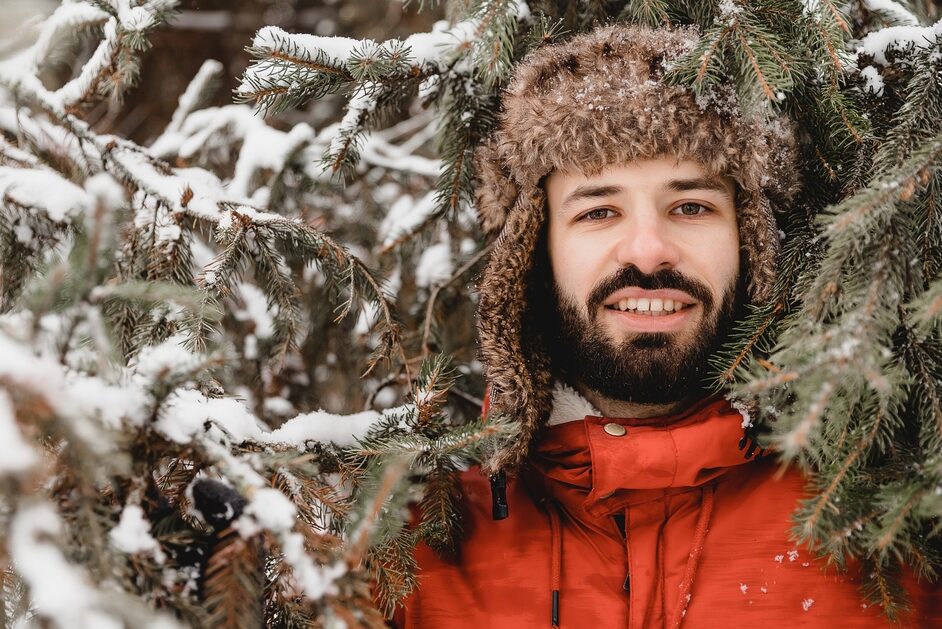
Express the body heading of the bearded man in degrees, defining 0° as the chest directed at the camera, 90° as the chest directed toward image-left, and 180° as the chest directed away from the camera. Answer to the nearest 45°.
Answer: approximately 0°
